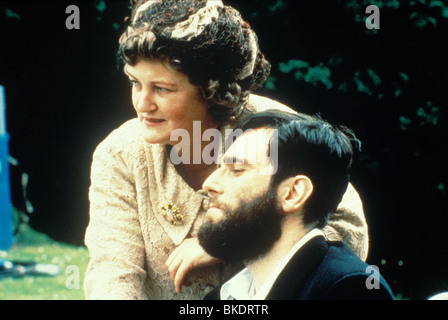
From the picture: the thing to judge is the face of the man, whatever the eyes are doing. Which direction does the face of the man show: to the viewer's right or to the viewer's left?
to the viewer's left

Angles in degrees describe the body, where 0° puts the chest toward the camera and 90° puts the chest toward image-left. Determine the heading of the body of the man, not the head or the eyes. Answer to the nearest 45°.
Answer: approximately 90°
